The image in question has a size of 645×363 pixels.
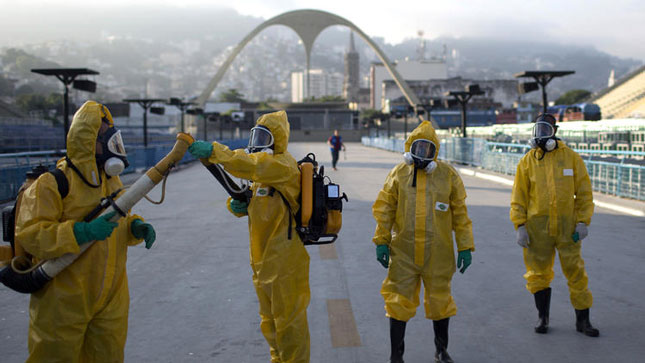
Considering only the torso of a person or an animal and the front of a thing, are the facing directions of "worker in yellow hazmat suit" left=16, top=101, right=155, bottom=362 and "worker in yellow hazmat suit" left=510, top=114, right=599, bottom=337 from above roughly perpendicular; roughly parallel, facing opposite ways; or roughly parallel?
roughly perpendicular

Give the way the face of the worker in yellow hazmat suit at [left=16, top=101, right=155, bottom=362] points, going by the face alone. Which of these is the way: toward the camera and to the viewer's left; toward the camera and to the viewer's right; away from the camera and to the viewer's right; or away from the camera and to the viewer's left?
toward the camera and to the viewer's right

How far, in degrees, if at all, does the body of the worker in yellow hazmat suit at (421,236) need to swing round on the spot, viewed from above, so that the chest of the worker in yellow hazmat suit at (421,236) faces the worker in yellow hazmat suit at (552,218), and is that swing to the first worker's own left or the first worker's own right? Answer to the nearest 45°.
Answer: approximately 135° to the first worker's own left

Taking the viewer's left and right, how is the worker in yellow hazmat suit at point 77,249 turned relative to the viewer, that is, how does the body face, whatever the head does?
facing the viewer and to the right of the viewer

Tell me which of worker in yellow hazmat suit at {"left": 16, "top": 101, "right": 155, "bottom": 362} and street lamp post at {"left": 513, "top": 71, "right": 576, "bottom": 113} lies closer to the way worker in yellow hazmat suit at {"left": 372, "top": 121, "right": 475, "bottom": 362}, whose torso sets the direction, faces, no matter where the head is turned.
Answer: the worker in yellow hazmat suit

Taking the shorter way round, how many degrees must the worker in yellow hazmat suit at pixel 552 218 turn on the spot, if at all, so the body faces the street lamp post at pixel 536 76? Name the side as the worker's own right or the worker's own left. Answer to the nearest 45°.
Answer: approximately 180°

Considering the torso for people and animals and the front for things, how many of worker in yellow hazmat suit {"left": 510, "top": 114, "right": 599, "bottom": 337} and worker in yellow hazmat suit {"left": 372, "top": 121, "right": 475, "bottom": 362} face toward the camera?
2

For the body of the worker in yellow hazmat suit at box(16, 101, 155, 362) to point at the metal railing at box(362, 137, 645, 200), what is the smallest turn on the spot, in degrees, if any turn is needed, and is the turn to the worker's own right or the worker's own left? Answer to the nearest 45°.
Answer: approximately 90° to the worker's own left

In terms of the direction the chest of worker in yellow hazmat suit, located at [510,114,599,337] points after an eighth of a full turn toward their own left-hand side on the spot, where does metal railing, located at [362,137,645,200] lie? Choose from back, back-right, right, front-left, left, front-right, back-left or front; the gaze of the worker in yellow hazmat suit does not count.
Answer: back-left

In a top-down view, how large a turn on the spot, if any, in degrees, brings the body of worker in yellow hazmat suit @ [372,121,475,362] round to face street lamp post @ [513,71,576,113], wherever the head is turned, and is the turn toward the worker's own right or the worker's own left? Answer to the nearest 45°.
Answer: approximately 180°

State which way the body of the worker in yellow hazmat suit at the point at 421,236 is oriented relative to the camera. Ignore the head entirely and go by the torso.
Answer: toward the camera

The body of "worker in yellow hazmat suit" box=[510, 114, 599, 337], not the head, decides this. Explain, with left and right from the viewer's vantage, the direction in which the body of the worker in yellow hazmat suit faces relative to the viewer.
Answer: facing the viewer

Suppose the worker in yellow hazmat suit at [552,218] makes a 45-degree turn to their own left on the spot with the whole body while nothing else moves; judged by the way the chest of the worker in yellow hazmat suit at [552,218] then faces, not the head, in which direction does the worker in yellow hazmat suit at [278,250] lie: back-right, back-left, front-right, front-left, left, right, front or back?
right

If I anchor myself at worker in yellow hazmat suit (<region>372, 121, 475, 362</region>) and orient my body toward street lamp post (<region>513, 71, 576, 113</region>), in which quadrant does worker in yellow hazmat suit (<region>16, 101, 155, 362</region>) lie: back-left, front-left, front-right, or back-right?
back-left

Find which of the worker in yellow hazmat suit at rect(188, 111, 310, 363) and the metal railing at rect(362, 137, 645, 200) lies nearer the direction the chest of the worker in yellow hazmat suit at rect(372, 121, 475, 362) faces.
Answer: the worker in yellow hazmat suit

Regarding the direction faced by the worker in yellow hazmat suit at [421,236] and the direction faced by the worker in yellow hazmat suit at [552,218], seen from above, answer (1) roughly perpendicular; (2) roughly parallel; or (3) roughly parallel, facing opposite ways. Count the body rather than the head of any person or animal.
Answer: roughly parallel
